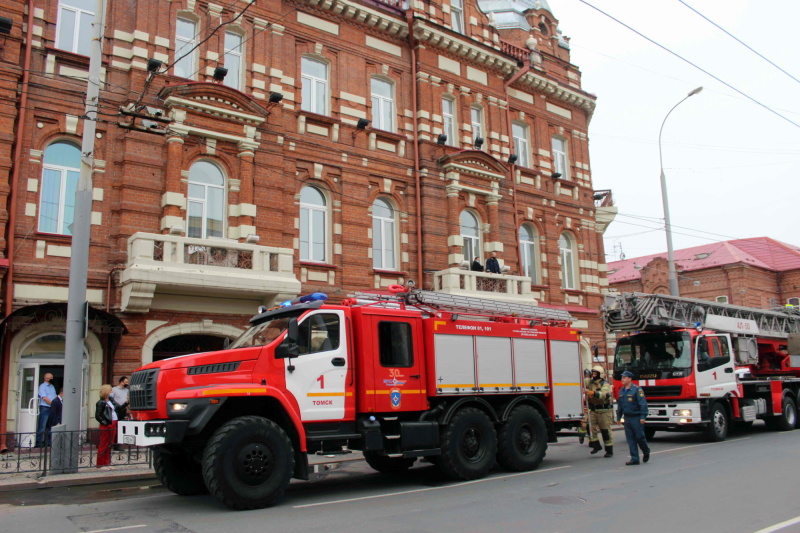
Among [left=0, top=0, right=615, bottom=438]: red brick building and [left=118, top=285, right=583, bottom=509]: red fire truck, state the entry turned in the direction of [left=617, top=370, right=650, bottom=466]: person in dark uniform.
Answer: the red brick building

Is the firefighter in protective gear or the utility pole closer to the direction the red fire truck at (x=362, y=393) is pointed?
the utility pole

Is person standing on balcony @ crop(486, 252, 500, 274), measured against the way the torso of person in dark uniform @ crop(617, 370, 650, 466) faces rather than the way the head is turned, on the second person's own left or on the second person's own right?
on the second person's own right

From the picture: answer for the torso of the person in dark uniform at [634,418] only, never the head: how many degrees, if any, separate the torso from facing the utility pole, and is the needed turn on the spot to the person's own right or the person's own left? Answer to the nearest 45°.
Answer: approximately 45° to the person's own right

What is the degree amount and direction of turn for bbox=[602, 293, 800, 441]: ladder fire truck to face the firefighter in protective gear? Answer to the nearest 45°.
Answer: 0° — it already faces them

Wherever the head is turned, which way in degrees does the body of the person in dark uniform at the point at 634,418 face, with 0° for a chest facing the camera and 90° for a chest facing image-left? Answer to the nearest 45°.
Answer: approximately 45°

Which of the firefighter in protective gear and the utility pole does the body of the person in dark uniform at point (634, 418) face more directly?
the utility pole

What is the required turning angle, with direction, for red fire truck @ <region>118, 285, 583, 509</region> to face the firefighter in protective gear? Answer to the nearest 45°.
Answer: approximately 180°

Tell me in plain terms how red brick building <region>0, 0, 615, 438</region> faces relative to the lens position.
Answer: facing the viewer and to the right of the viewer

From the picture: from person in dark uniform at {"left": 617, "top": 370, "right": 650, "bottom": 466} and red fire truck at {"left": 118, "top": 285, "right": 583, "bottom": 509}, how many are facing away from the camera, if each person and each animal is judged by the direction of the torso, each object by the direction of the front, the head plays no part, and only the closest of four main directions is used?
0

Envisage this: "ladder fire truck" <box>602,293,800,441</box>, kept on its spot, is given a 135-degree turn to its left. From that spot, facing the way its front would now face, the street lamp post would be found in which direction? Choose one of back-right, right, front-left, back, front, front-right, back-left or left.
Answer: left

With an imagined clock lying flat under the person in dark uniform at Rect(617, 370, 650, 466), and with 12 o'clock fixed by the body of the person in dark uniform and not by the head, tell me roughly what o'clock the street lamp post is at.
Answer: The street lamp post is roughly at 5 o'clock from the person in dark uniform.

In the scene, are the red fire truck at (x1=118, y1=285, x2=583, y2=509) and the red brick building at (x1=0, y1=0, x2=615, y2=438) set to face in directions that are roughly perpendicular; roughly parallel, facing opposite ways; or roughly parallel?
roughly perpendicular
